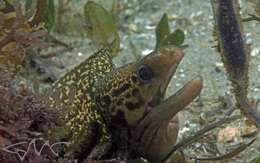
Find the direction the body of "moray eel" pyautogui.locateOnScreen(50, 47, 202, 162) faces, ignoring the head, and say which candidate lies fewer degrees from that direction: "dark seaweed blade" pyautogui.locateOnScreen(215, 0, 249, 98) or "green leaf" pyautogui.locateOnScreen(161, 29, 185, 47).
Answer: the dark seaweed blade

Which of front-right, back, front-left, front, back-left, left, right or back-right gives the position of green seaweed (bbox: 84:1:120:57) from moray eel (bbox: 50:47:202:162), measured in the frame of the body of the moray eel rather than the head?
left

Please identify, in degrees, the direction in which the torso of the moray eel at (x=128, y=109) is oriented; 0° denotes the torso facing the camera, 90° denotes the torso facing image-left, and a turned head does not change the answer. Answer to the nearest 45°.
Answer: approximately 270°

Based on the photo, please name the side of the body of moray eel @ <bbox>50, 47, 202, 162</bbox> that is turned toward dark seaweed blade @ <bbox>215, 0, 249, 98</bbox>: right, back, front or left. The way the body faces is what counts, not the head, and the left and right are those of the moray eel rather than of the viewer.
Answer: front

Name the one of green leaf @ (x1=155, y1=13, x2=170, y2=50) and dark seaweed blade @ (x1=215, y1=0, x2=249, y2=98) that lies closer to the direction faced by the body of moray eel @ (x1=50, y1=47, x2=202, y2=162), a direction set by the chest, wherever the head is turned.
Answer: the dark seaweed blade

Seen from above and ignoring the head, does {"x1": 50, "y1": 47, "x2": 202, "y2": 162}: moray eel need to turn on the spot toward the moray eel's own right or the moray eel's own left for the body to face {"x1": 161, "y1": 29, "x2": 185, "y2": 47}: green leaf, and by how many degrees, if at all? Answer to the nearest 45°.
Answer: approximately 90° to the moray eel's own left
